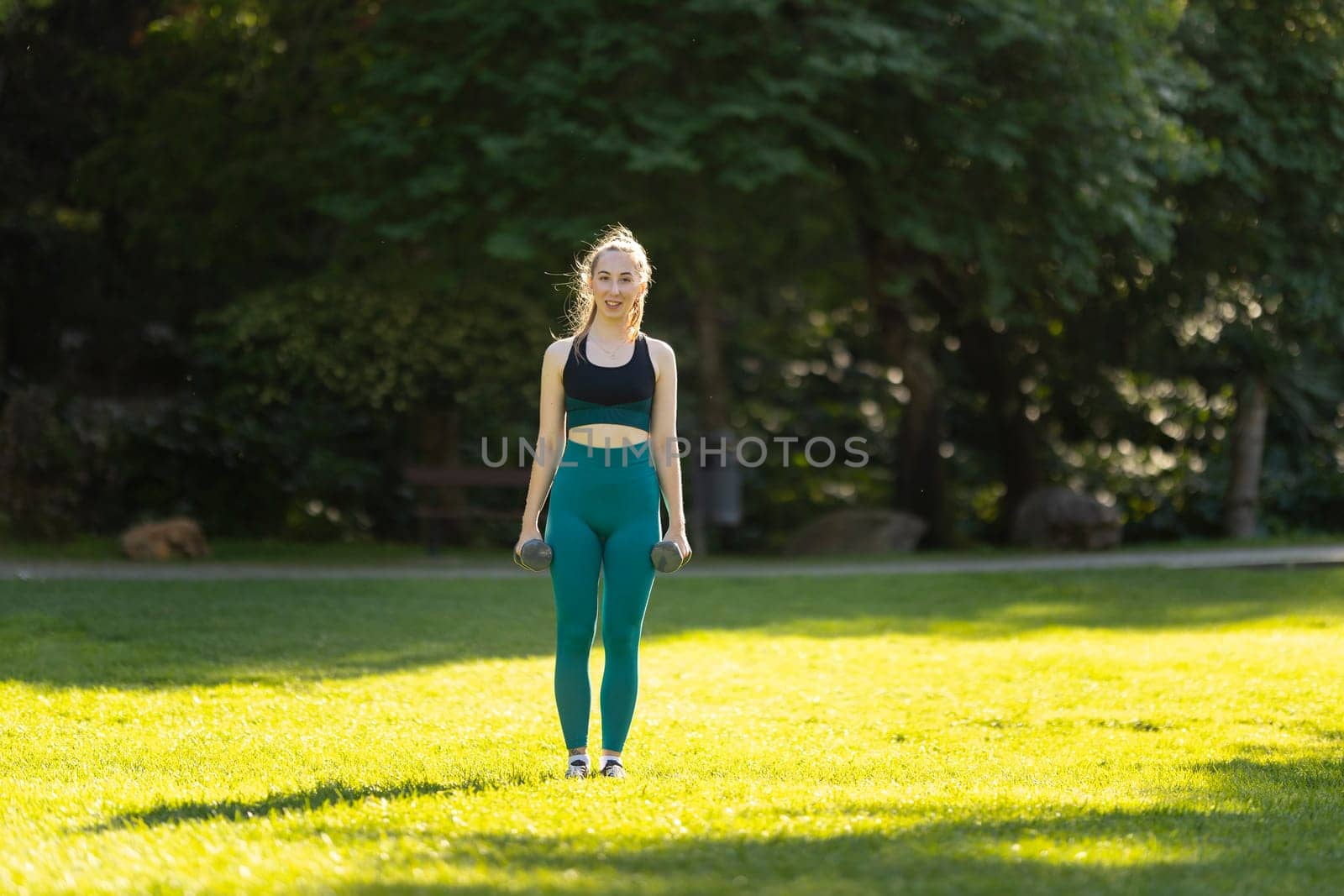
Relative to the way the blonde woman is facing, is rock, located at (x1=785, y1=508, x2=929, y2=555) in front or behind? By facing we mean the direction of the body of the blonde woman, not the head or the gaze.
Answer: behind

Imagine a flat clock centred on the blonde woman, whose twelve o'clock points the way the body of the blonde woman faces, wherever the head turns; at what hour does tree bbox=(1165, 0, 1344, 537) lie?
The tree is roughly at 7 o'clock from the blonde woman.

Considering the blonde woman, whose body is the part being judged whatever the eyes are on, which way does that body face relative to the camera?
toward the camera

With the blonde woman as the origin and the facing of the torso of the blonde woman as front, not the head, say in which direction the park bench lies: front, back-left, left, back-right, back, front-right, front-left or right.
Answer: back

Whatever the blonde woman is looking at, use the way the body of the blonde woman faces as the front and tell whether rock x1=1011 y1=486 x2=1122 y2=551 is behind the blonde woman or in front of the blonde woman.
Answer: behind

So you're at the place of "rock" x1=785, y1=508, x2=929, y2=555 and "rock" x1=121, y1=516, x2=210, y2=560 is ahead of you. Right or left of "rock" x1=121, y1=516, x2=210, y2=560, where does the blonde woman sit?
left
